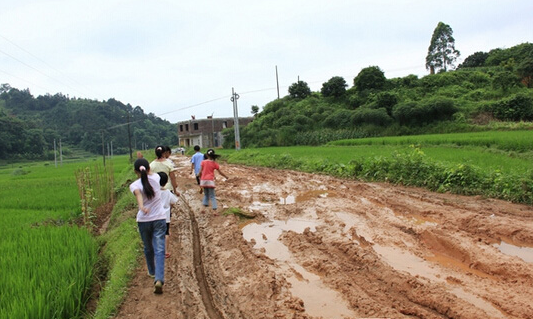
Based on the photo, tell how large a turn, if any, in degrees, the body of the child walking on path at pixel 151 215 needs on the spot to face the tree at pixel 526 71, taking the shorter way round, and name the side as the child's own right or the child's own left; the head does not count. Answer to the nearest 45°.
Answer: approximately 45° to the child's own right

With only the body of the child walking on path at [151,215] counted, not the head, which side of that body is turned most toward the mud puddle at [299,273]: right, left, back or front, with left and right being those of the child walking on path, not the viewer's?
right

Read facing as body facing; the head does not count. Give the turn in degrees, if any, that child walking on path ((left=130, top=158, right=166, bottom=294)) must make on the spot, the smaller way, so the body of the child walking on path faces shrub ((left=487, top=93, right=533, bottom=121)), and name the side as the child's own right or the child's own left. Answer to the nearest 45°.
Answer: approximately 45° to the child's own right

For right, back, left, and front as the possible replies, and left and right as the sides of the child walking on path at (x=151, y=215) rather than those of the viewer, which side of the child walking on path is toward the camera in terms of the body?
back
